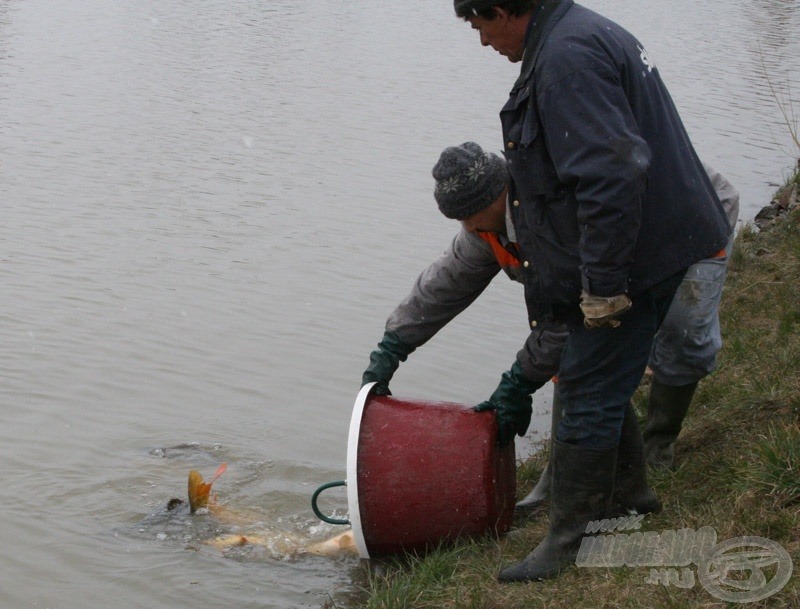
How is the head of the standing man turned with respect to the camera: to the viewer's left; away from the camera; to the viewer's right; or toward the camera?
to the viewer's left

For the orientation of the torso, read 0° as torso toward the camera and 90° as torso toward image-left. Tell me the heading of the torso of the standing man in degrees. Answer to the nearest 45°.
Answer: approximately 90°

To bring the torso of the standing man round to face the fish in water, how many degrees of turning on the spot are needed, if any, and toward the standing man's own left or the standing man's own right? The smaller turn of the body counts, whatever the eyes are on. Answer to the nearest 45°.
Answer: approximately 45° to the standing man's own right
